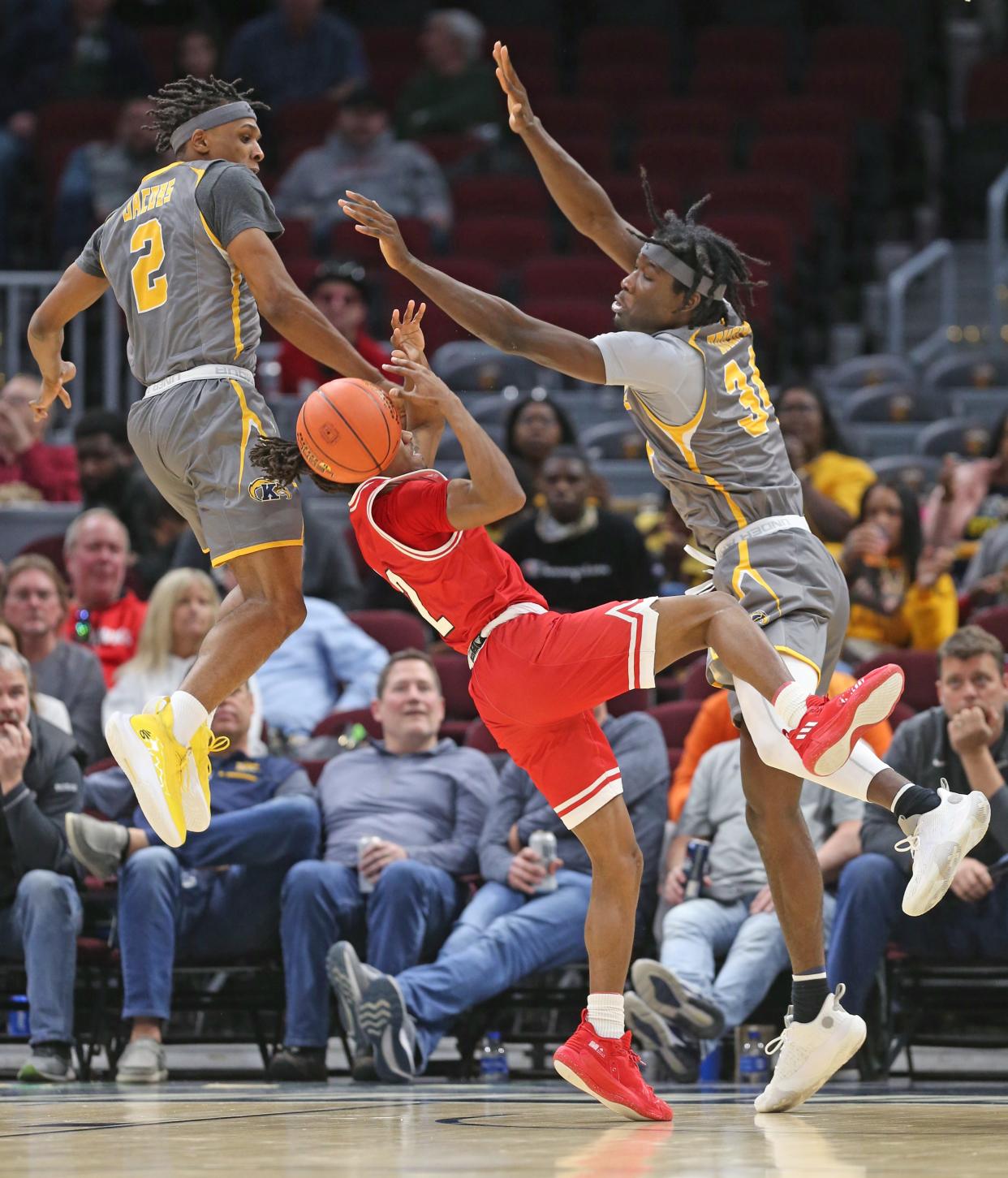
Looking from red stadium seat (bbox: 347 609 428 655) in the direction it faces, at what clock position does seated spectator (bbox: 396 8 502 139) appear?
The seated spectator is roughly at 6 o'clock from the red stadium seat.

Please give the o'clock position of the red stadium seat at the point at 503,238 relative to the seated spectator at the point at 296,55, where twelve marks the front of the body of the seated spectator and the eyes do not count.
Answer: The red stadium seat is roughly at 11 o'clock from the seated spectator.

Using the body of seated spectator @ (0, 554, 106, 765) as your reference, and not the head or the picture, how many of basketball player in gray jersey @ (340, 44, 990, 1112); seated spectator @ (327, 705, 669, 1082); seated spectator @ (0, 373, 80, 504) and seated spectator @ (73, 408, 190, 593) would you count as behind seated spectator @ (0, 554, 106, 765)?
2

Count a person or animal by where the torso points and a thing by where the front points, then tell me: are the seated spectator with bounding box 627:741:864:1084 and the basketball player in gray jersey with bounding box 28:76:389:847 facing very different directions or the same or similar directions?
very different directions

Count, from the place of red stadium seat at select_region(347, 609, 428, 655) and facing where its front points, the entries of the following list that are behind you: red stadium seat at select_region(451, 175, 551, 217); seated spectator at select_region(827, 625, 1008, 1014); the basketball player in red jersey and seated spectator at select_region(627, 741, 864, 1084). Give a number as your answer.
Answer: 1

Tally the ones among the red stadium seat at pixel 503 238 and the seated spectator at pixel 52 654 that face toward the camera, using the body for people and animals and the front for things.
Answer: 2

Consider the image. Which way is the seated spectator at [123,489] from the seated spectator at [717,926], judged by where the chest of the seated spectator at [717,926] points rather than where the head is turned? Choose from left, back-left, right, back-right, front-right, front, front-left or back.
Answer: right

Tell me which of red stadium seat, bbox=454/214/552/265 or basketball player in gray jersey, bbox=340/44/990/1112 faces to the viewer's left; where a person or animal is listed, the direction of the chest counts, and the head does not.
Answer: the basketball player in gray jersey

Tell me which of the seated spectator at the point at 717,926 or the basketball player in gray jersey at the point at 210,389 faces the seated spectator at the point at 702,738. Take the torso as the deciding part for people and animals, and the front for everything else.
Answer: the basketball player in gray jersey

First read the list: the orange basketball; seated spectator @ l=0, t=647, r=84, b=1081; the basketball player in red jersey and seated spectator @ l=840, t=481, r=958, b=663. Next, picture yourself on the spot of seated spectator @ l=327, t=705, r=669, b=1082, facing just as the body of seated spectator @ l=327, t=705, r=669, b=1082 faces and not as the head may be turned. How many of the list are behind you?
1

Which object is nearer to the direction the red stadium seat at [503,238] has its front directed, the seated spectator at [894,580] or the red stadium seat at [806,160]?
the seated spectator

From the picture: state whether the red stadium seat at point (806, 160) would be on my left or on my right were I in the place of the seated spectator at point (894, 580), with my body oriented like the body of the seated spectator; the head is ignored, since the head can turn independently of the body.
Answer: on my right
